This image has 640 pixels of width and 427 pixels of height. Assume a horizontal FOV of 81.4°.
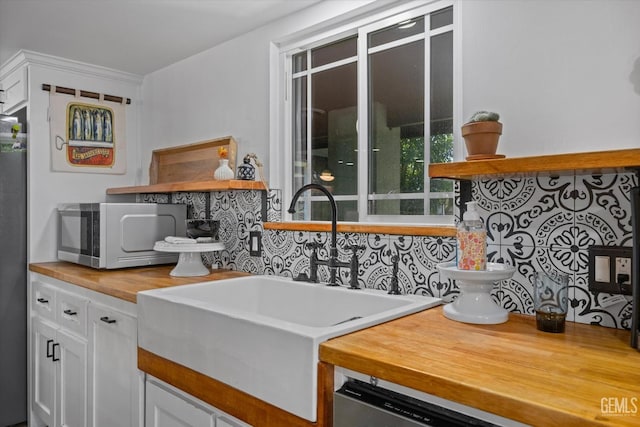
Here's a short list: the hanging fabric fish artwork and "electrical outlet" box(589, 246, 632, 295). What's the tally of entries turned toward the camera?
2

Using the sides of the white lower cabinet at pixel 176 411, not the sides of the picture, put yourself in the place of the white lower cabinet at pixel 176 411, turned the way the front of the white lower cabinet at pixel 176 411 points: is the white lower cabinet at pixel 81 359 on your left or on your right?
on your right

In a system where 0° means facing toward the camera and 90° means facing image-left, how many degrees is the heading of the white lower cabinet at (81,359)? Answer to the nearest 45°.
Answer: approximately 45°

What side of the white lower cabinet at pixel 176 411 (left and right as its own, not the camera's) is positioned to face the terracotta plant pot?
left

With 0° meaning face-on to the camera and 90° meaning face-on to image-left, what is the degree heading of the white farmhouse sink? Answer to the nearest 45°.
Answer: approximately 45°

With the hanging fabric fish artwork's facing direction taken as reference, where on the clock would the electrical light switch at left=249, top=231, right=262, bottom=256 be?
The electrical light switch is roughly at 11 o'clock from the hanging fabric fish artwork.

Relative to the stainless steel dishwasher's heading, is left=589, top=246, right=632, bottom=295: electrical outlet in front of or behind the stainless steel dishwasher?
behind

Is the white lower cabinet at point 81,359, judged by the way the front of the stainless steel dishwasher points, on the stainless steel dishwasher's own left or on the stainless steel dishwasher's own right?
on the stainless steel dishwasher's own right

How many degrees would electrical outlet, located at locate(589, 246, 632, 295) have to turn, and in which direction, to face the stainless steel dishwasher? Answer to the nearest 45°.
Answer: approximately 45° to its right
